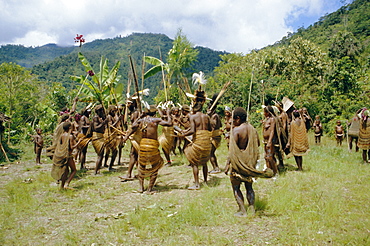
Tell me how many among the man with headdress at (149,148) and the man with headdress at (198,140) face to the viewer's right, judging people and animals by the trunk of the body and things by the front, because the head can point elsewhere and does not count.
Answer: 0

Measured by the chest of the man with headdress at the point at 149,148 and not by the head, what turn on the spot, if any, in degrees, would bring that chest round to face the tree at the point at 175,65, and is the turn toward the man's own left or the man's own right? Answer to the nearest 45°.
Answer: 0° — they already face it

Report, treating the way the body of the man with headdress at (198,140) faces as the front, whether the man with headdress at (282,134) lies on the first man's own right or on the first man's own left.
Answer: on the first man's own right

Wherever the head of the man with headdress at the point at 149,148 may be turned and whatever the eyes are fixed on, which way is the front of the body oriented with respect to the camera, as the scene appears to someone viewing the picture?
away from the camera

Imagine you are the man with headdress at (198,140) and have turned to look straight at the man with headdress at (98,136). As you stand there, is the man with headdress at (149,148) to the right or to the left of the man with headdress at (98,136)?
left

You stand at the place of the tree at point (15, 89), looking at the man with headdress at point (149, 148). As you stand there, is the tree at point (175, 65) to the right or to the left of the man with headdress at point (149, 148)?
left

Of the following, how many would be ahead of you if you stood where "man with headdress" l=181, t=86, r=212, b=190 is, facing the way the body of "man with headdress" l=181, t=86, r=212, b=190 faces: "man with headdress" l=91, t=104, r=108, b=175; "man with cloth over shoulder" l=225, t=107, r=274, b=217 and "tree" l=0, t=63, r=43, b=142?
2

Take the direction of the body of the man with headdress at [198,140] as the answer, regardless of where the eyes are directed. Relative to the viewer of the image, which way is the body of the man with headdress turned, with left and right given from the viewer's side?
facing away from the viewer and to the left of the viewer

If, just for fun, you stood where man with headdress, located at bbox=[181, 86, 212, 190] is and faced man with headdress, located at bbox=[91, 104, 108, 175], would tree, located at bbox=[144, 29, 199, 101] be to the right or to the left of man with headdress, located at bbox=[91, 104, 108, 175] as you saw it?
right

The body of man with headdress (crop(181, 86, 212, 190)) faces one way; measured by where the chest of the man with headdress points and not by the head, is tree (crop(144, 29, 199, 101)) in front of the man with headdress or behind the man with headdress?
in front

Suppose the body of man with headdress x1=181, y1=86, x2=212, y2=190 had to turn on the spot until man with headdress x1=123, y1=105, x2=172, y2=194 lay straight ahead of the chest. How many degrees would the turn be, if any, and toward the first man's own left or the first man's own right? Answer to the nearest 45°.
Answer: approximately 45° to the first man's own left

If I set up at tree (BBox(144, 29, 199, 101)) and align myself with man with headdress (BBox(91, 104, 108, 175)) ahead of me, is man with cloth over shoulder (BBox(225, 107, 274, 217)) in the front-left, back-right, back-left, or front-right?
front-left
